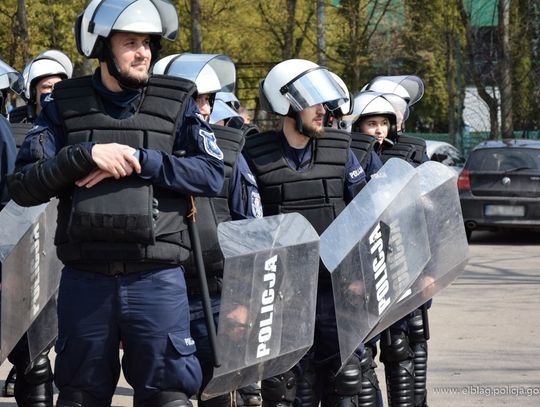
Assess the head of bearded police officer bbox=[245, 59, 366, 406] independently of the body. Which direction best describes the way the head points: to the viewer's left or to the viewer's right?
to the viewer's right

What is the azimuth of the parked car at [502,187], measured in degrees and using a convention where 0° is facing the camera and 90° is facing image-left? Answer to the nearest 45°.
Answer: approximately 180°

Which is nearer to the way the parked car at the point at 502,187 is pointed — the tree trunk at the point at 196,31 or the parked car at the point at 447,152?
the parked car

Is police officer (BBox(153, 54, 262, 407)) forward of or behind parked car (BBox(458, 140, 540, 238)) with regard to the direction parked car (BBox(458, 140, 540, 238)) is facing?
behind

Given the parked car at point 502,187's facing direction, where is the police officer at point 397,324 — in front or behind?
behind

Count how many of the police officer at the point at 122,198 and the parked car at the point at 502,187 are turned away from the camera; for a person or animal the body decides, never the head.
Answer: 1

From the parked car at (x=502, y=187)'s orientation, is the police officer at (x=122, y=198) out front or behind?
behind

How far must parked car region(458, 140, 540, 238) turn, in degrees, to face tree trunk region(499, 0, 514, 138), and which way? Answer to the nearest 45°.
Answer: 0° — it already faces it

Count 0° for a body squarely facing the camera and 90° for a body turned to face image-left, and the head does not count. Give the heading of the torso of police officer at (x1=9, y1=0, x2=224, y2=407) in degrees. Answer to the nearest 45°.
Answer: approximately 0°

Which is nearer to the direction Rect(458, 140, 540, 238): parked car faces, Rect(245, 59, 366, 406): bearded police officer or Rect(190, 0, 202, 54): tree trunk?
the tree trunk
